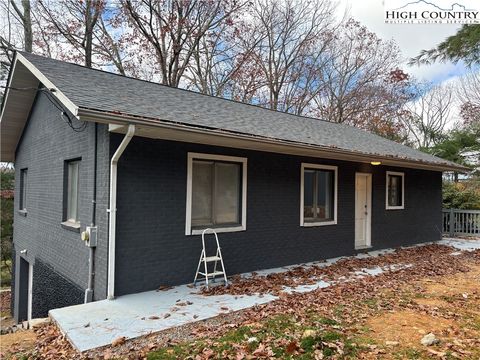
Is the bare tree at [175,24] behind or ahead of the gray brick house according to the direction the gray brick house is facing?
behind

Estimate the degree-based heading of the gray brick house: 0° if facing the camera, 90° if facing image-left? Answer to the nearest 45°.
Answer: approximately 315°

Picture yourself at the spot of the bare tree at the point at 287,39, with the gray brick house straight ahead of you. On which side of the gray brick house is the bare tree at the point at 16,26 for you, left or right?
right

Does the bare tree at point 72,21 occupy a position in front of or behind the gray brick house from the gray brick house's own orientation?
behind

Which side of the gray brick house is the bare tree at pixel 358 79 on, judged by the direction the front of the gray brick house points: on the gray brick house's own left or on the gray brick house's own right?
on the gray brick house's own left

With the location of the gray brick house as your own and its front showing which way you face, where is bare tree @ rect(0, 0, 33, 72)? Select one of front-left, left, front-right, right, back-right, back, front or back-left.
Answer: back

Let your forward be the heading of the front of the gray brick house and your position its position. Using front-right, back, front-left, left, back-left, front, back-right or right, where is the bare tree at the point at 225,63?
back-left

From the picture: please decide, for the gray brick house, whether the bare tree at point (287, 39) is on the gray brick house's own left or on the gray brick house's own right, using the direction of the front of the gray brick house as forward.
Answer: on the gray brick house's own left

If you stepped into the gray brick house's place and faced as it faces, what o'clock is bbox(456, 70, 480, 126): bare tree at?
The bare tree is roughly at 9 o'clock from the gray brick house.
